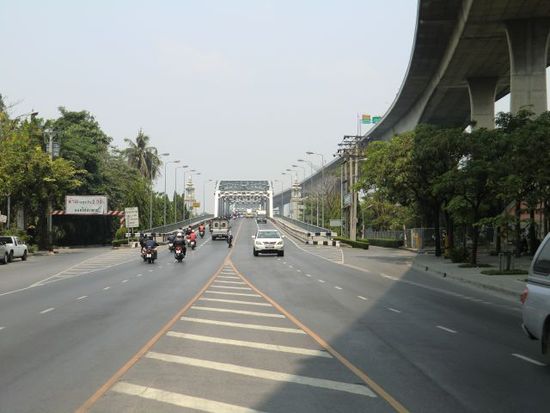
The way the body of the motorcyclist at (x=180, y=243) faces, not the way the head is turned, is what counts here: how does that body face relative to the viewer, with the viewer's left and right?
facing away from the viewer

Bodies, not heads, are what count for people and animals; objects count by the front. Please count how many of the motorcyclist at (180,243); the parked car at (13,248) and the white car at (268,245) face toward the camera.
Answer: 1

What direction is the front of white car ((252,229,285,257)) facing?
toward the camera

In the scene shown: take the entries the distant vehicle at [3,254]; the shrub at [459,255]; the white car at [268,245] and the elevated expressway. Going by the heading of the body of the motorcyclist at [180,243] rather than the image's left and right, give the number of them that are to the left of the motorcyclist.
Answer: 1

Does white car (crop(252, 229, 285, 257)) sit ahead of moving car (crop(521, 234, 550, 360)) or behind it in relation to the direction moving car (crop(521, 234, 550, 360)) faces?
behind

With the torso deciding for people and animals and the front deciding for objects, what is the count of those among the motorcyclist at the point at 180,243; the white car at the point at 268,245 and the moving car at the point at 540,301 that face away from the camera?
1

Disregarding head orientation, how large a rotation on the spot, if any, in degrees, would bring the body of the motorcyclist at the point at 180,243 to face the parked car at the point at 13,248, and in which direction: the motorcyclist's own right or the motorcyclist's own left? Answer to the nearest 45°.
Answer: approximately 90° to the motorcyclist's own left

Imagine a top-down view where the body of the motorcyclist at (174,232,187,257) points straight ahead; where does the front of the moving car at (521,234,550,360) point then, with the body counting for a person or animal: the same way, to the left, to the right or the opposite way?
the opposite way

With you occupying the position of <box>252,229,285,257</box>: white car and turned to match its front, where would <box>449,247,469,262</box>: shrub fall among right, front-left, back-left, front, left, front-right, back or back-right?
front-left

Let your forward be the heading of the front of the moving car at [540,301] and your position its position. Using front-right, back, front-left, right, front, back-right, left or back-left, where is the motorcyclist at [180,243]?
back

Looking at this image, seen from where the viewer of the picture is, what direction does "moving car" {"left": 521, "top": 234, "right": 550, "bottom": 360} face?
facing the viewer and to the right of the viewer

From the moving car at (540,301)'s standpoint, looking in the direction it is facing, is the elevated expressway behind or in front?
behind

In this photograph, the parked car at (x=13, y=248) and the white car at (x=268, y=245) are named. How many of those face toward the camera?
1
